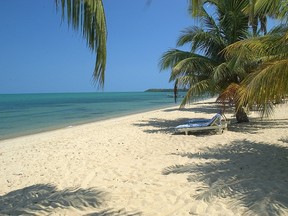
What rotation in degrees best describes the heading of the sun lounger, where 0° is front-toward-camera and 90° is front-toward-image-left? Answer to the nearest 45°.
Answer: approximately 90°
